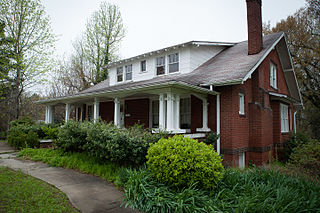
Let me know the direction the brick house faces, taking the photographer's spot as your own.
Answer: facing the viewer and to the left of the viewer

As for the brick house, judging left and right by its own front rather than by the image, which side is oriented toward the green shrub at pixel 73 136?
front

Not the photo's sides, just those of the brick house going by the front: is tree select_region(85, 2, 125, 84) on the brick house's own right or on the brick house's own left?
on the brick house's own right

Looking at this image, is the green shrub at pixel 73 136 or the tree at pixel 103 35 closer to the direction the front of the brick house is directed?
the green shrub

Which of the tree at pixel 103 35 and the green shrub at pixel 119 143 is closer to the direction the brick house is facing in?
the green shrub

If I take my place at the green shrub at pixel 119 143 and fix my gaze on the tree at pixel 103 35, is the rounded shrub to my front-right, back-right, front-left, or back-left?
back-right

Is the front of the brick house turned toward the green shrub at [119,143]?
yes

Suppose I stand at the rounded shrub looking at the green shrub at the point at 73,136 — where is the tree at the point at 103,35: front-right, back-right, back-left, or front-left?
front-right

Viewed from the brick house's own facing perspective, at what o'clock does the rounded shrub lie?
The rounded shrub is roughly at 11 o'clock from the brick house.

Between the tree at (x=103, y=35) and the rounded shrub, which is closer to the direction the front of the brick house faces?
the rounded shrub
